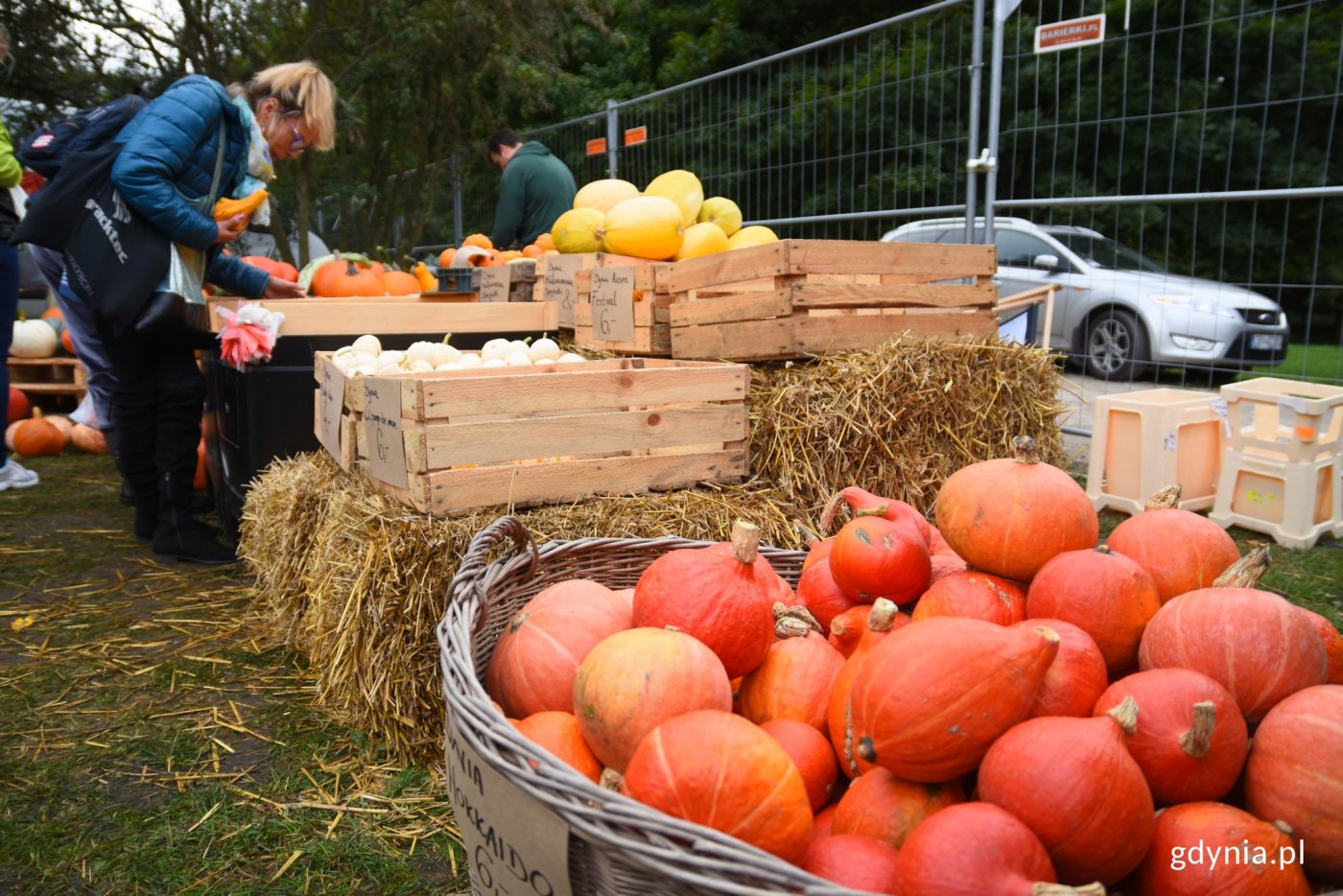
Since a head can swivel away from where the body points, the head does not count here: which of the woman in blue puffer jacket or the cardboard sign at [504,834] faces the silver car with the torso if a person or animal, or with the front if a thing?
the woman in blue puffer jacket

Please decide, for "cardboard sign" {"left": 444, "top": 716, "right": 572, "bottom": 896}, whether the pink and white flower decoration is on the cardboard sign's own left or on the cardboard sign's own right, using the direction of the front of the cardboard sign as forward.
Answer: on the cardboard sign's own right

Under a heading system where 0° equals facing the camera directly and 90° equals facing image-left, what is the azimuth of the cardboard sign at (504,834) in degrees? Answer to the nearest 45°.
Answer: approximately 45°

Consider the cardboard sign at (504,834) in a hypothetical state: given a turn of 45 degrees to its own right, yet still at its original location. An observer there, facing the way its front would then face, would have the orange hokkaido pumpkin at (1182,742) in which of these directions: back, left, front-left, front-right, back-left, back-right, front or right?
back

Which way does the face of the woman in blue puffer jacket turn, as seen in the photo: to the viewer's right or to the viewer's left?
to the viewer's right

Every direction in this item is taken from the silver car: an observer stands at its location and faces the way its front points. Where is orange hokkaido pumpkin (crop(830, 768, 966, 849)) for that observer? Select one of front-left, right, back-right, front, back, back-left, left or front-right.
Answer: front-right

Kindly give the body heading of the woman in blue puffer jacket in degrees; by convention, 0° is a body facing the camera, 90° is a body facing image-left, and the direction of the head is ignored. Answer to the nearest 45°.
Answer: approximately 270°

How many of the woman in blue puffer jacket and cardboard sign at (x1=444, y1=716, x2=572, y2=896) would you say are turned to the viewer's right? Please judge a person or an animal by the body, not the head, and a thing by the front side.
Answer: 1
